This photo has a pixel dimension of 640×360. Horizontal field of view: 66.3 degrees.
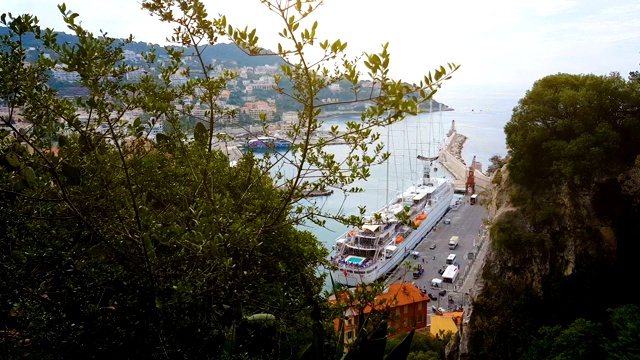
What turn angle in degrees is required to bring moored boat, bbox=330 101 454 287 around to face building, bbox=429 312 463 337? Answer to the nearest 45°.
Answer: approximately 135° to its right

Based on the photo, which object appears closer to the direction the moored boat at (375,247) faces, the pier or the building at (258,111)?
the pier

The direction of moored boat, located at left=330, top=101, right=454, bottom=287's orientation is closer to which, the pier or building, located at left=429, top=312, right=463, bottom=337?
the pier

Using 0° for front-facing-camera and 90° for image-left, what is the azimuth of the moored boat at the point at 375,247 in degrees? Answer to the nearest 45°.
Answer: approximately 225°

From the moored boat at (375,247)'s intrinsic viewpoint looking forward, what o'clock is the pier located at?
The pier is roughly at 11 o'clock from the moored boat.

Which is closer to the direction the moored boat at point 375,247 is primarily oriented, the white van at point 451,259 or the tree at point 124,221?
the white van
